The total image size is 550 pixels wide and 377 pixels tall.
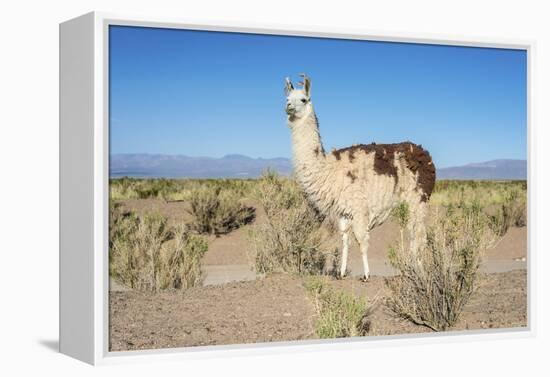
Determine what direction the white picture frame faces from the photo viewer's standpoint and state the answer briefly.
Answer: facing the viewer and to the right of the viewer
